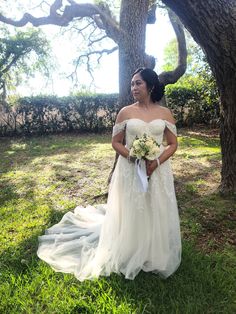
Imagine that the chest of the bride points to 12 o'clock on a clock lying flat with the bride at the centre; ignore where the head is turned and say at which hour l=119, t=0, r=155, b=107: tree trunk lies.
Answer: The tree trunk is roughly at 6 o'clock from the bride.

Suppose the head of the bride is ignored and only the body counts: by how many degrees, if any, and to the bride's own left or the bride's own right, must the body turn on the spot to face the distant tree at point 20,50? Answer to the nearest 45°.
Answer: approximately 180°

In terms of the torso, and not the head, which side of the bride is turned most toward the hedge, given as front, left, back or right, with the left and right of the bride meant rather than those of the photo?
back

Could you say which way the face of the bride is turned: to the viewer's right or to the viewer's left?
to the viewer's left

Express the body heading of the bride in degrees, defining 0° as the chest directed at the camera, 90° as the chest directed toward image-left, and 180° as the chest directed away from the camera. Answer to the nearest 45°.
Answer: approximately 0°
